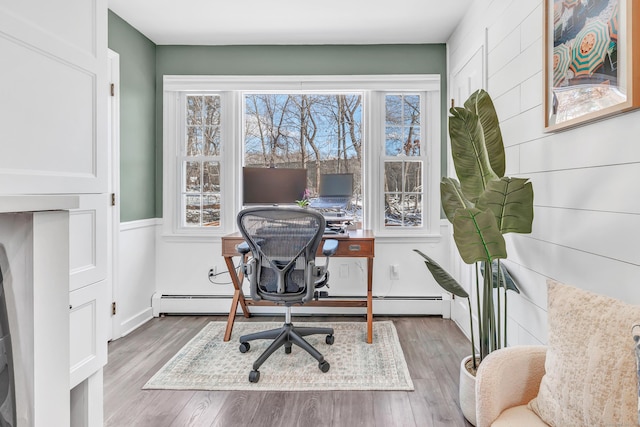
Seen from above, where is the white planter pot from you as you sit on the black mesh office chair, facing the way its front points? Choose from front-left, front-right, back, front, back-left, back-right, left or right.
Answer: back-right

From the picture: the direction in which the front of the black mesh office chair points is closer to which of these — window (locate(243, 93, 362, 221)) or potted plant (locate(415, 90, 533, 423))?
the window

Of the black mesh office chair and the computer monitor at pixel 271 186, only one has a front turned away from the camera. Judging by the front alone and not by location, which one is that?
the black mesh office chair

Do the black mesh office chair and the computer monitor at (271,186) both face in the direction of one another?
yes

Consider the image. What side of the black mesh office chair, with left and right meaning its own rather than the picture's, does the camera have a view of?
back

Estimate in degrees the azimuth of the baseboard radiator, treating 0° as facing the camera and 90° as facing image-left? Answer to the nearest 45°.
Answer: approximately 0°

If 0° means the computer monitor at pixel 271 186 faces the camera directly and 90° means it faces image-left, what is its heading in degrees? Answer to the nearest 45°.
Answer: approximately 0°

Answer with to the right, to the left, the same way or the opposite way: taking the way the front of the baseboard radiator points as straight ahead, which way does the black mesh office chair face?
the opposite way
